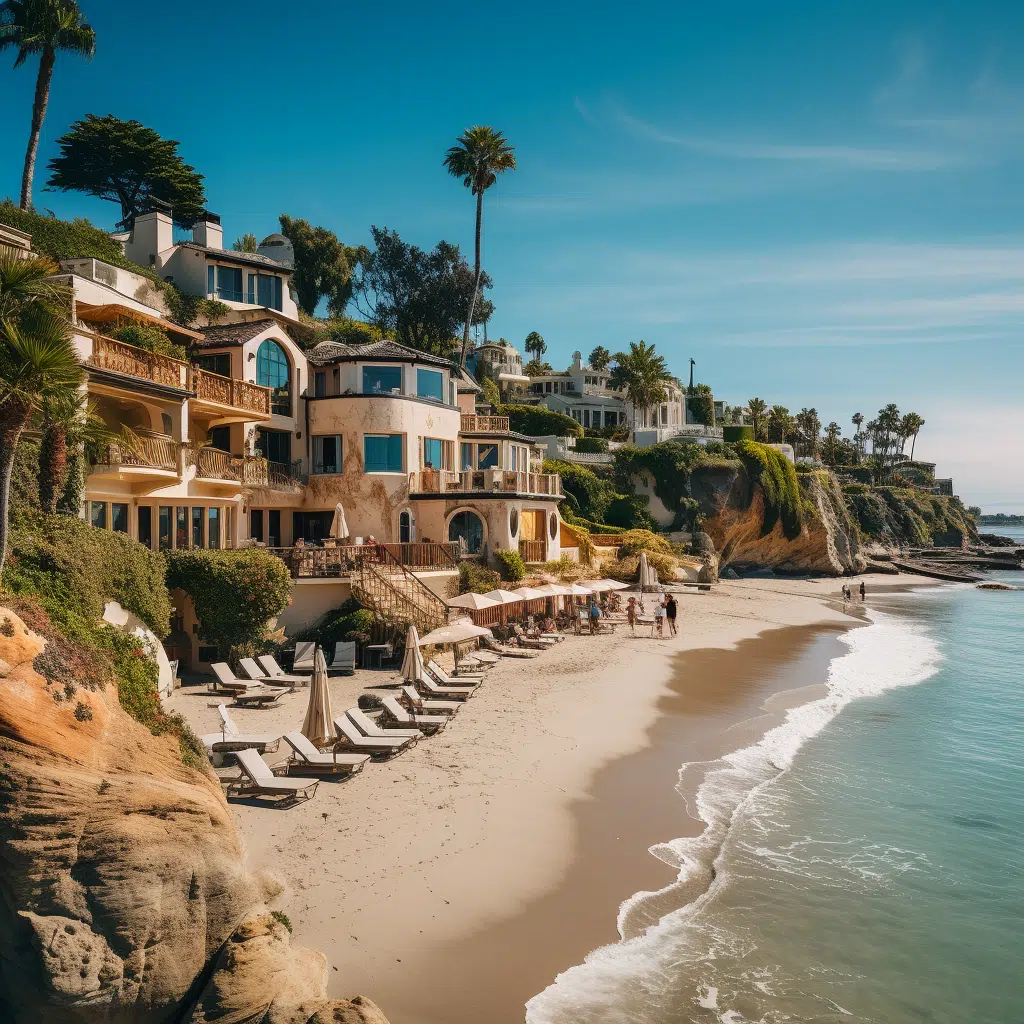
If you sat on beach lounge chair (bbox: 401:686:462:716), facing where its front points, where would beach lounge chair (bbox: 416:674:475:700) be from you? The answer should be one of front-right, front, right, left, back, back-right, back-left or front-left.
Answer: left

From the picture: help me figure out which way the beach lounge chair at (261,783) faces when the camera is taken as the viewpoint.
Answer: facing the viewer and to the right of the viewer

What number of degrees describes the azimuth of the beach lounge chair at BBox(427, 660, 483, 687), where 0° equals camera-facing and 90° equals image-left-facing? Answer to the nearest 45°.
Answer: approximately 270°

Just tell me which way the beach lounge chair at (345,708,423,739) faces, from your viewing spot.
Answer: facing to the right of the viewer

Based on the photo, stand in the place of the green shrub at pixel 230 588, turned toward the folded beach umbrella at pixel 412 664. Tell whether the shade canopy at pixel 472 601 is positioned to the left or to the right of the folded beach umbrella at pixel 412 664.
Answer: left

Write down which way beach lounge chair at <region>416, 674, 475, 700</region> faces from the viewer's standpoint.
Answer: facing to the right of the viewer

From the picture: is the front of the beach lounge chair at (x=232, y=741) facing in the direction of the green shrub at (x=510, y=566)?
no

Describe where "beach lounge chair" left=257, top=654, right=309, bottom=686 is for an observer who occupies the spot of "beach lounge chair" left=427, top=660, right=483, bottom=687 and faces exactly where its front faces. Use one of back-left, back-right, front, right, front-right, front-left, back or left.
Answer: back

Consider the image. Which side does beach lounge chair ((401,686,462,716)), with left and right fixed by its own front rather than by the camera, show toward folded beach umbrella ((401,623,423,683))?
left

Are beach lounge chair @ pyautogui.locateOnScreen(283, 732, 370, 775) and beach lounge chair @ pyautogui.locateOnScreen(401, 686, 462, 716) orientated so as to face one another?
no

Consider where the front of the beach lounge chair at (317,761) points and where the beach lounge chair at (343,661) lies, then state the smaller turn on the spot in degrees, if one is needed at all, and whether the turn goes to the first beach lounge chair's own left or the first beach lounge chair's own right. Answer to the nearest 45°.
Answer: approximately 135° to the first beach lounge chair's own left

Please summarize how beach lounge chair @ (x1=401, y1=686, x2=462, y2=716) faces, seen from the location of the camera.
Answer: facing to the right of the viewer

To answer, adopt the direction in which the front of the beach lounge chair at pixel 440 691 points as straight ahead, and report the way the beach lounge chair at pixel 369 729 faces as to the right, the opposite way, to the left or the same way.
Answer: the same way

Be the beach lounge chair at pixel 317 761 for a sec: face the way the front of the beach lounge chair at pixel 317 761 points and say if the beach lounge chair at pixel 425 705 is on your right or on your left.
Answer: on your left

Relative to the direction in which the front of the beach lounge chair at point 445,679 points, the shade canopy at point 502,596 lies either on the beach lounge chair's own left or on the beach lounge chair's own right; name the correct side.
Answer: on the beach lounge chair's own left

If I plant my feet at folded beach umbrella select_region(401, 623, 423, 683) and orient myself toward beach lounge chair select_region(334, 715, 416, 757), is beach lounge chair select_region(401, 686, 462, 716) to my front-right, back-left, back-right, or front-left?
front-left

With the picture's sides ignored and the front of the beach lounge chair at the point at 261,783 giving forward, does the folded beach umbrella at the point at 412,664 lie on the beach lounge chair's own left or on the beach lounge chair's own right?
on the beach lounge chair's own left

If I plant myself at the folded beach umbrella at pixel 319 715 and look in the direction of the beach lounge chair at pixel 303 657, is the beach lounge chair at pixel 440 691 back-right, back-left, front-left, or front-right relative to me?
front-right

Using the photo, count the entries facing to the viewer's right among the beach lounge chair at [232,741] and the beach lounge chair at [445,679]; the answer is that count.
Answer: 2

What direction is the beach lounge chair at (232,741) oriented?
to the viewer's right

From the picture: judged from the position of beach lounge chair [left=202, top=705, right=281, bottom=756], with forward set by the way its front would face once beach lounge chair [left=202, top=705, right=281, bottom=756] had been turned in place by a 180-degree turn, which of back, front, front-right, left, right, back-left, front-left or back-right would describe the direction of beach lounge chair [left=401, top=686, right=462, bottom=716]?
back-right
